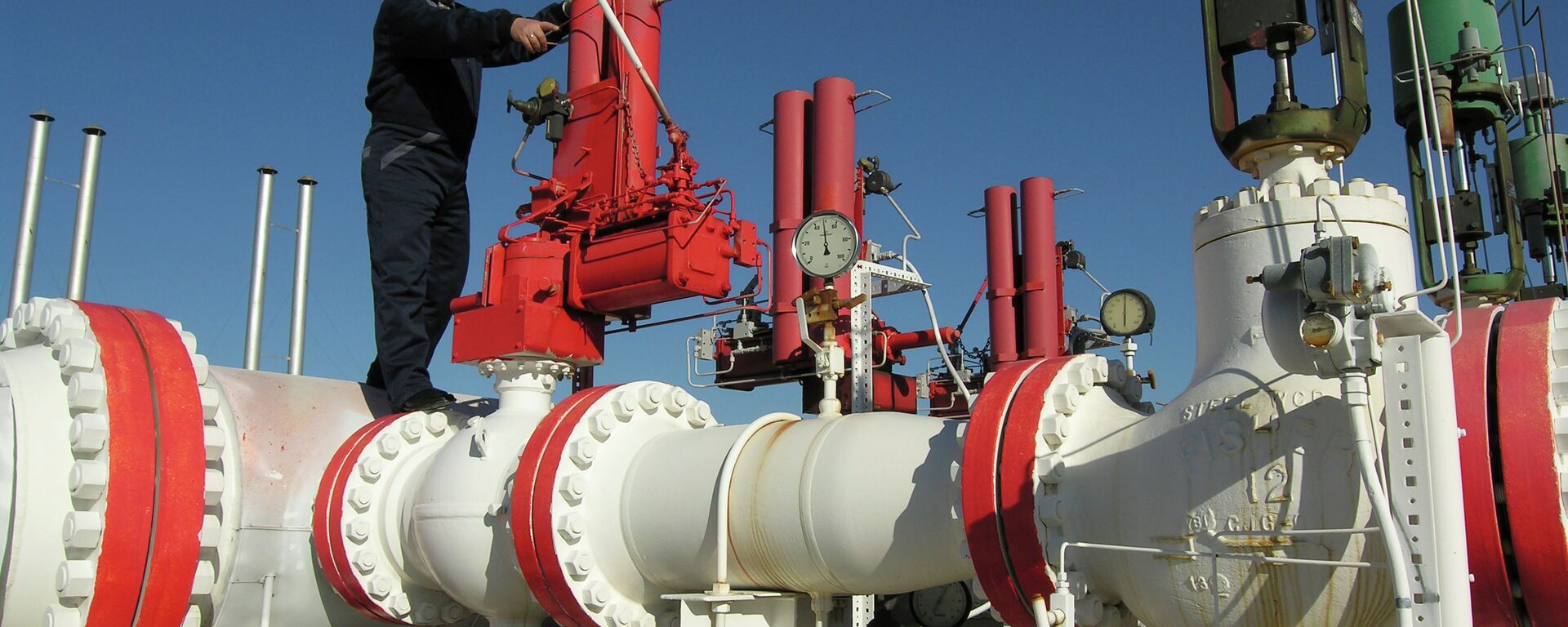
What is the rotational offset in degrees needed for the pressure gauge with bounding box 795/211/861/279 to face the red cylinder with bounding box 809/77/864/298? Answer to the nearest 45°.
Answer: approximately 180°

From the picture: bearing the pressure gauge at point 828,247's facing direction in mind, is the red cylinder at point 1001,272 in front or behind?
behind

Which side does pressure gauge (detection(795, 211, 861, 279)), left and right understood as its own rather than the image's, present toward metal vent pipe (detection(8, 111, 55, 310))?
right

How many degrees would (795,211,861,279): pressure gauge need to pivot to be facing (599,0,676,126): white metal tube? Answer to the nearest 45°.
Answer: approximately 135° to its right

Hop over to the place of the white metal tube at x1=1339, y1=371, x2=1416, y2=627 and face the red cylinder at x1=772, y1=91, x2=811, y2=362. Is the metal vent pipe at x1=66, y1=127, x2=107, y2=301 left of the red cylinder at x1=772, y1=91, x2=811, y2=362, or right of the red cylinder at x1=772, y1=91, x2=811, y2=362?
left

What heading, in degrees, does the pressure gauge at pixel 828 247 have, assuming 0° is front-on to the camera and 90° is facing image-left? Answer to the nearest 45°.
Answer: approximately 0°

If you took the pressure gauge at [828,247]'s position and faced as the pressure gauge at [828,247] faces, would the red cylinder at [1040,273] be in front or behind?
behind

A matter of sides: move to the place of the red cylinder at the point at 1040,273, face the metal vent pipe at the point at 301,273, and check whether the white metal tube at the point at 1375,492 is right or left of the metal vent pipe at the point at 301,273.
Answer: left
